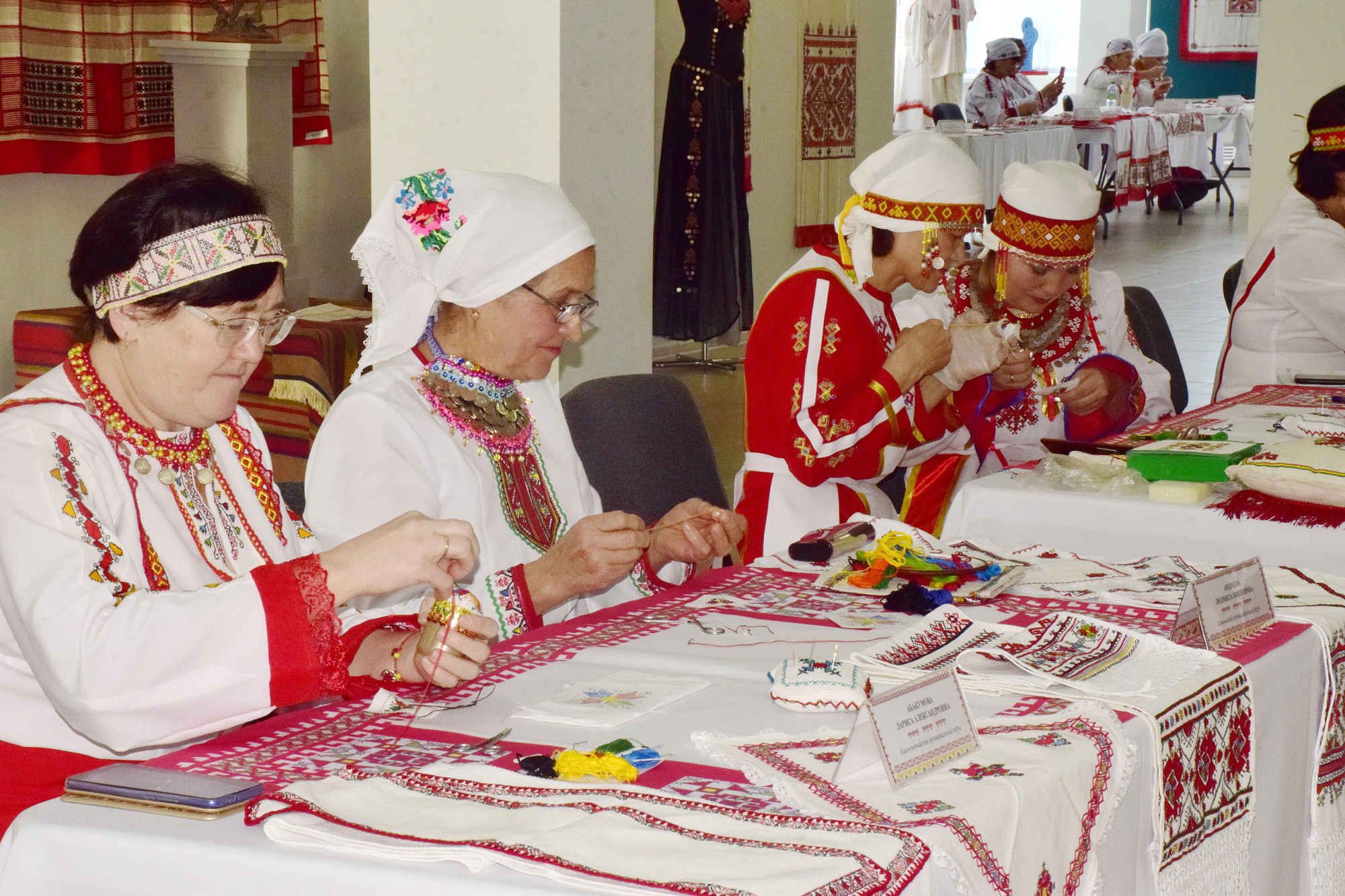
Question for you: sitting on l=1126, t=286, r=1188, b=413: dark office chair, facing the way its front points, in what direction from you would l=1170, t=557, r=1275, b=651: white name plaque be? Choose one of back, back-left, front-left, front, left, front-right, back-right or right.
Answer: front-left

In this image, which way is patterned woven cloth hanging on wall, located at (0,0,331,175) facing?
toward the camera

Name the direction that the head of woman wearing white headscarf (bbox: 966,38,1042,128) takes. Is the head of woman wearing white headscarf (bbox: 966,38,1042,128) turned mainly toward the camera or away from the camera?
toward the camera

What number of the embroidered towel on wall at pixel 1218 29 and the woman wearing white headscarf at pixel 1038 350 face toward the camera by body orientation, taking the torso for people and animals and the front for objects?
2

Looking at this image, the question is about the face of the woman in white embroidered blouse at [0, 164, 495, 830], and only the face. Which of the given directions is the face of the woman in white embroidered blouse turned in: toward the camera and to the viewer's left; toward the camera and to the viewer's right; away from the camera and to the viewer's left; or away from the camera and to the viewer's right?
toward the camera and to the viewer's right

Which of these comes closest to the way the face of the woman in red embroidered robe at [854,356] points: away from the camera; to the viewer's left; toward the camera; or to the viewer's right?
to the viewer's right

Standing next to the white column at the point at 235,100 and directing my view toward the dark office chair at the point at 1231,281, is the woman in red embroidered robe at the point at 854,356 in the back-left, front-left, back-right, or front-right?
front-right

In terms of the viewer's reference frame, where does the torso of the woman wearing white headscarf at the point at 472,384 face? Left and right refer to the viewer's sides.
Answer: facing the viewer and to the right of the viewer

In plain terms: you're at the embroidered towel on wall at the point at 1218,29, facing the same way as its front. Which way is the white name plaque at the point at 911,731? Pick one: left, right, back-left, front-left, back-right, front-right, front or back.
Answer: front

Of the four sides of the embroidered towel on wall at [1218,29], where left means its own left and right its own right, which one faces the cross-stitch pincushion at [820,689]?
front

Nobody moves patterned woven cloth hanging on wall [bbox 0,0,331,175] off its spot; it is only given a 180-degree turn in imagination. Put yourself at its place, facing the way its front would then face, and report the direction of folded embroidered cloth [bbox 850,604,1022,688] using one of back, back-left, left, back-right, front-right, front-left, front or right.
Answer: back

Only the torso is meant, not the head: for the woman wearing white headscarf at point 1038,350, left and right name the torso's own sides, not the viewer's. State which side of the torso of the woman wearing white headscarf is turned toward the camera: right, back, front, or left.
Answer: front
